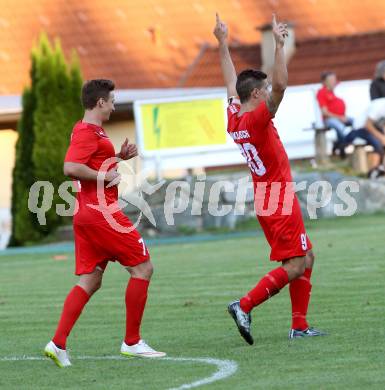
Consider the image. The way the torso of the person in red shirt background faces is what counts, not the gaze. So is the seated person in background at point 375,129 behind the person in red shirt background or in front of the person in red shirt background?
in front
